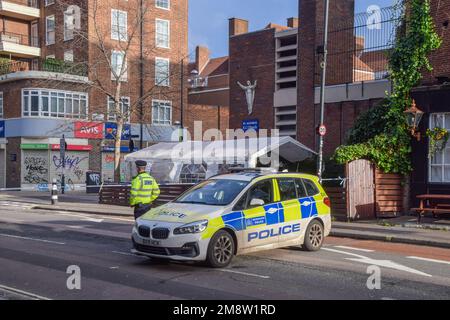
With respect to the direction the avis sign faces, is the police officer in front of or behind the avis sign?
in front

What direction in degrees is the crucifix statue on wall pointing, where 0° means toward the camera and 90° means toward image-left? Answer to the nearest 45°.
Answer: approximately 0°

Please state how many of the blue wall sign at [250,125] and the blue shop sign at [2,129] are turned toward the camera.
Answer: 2

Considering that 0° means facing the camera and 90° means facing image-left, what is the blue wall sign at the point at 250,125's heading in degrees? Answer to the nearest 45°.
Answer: approximately 0°

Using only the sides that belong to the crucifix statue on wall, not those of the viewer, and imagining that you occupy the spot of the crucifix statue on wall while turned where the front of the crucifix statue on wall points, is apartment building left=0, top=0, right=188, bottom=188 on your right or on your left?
on your right

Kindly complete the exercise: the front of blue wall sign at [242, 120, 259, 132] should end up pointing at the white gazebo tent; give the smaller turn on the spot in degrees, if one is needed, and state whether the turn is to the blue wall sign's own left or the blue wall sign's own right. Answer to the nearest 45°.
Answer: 0° — it already faces it

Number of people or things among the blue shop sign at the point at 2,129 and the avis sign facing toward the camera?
2

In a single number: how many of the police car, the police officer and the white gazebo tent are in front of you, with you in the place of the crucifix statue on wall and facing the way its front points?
3
